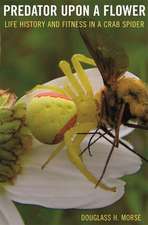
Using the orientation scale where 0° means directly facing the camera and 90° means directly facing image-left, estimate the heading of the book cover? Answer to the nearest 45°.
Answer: approximately 0°
